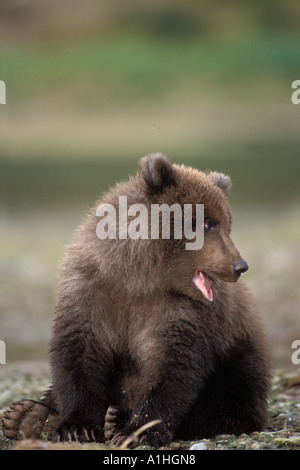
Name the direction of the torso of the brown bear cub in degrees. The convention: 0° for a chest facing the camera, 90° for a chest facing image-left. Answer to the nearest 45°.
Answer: approximately 45°
